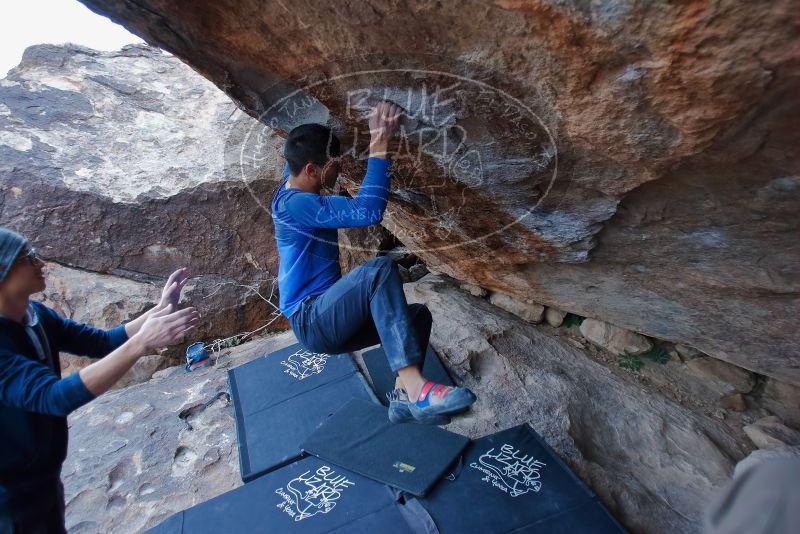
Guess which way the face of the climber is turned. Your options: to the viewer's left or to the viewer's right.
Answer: to the viewer's right

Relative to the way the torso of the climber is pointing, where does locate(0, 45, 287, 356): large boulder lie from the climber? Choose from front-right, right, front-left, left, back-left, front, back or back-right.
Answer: back-left

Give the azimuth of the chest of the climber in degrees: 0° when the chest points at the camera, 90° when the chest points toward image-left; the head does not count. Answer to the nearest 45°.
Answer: approximately 270°
